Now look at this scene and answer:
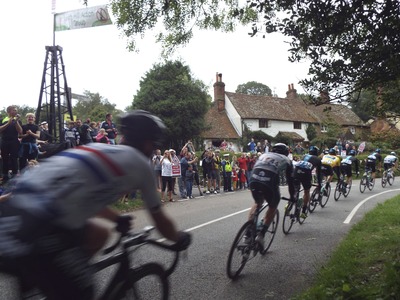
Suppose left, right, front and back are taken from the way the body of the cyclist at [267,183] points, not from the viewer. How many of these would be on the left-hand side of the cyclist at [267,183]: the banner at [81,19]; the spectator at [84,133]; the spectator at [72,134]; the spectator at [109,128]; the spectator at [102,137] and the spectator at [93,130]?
6

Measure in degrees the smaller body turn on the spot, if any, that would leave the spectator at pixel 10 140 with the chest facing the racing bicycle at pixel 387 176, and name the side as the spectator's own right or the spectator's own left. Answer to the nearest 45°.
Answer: approximately 45° to the spectator's own left

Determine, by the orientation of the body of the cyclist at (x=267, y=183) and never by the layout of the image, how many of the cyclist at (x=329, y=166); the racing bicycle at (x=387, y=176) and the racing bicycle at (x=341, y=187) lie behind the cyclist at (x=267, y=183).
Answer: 0

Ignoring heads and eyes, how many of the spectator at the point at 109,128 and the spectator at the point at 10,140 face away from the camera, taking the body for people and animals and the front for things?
0

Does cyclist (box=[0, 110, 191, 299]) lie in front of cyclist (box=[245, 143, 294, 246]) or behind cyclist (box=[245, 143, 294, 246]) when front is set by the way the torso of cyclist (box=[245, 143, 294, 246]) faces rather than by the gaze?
behind

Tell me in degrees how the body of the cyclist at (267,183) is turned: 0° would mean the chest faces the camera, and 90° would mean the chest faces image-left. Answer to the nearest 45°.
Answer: approximately 225°

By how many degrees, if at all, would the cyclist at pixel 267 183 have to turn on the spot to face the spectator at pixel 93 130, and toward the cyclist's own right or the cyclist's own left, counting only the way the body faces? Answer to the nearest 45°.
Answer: approximately 90° to the cyclist's own left

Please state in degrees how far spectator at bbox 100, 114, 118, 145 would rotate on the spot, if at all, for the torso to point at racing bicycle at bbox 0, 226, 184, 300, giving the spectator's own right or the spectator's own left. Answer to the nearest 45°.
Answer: approximately 45° to the spectator's own right

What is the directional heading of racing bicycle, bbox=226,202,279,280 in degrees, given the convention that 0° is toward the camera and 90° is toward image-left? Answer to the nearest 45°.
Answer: approximately 225°

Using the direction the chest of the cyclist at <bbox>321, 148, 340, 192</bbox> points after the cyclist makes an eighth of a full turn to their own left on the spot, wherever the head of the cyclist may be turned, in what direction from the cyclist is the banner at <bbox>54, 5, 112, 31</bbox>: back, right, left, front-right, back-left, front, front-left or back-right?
left

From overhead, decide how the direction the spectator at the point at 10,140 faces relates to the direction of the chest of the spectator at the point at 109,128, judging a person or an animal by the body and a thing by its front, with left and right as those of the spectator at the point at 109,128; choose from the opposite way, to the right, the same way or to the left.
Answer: the same way

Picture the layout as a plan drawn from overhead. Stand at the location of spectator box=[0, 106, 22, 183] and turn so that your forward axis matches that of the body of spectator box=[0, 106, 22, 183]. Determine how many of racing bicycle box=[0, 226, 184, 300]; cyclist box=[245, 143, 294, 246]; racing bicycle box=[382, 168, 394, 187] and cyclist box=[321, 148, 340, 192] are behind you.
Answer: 0

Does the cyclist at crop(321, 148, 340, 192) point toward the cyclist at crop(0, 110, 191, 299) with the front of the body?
no

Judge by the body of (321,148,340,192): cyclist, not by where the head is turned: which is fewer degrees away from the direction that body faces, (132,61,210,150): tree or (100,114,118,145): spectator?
the tree

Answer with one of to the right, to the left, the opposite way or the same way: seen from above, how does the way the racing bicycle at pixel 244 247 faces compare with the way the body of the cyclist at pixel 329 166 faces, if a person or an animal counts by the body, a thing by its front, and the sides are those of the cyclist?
the same way

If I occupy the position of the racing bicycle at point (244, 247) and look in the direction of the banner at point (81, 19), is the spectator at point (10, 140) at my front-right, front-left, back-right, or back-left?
front-left

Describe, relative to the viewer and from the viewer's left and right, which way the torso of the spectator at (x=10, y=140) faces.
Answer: facing the viewer and to the right of the viewer

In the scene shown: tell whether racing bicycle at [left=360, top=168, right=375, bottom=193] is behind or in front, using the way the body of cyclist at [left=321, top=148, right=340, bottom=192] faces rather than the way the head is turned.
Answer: in front

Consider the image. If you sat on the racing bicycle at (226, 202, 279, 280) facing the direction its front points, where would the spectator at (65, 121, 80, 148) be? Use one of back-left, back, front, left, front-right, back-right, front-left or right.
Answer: left

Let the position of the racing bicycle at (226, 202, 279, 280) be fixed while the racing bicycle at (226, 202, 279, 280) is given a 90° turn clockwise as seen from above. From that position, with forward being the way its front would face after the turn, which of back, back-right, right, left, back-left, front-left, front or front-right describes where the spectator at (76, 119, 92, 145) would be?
back

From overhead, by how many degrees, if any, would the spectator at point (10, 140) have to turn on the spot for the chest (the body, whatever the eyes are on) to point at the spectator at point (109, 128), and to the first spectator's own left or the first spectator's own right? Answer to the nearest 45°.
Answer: approximately 90° to the first spectator's own left
